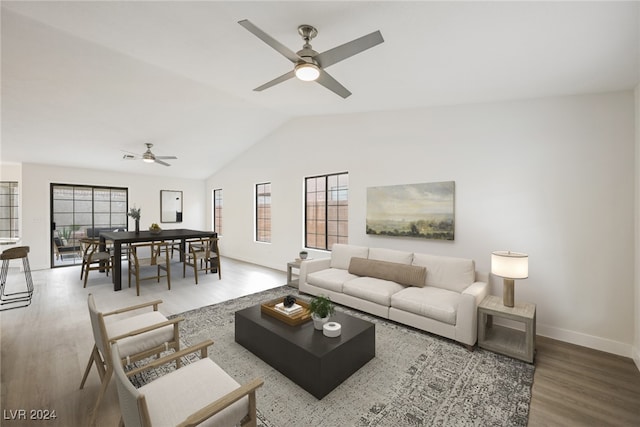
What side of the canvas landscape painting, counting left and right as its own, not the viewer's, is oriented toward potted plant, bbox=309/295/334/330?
front

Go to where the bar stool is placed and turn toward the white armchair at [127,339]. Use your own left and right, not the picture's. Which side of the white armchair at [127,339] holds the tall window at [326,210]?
left

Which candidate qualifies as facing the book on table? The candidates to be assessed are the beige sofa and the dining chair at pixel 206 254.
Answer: the beige sofa

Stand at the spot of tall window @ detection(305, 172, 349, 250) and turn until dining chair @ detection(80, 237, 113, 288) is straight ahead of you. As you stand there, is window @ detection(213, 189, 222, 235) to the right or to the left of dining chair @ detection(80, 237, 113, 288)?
right

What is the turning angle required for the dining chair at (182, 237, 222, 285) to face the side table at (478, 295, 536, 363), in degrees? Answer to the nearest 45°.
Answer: approximately 135° to its left

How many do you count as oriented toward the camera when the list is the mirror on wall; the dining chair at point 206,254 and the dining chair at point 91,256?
1

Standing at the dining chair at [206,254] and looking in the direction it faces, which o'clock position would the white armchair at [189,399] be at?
The white armchair is roughly at 9 o'clock from the dining chair.

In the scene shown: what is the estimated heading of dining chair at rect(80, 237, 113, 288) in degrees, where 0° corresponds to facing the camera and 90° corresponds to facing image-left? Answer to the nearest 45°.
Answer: approximately 270°

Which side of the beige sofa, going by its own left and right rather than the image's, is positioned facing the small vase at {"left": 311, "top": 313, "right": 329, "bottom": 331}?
front
